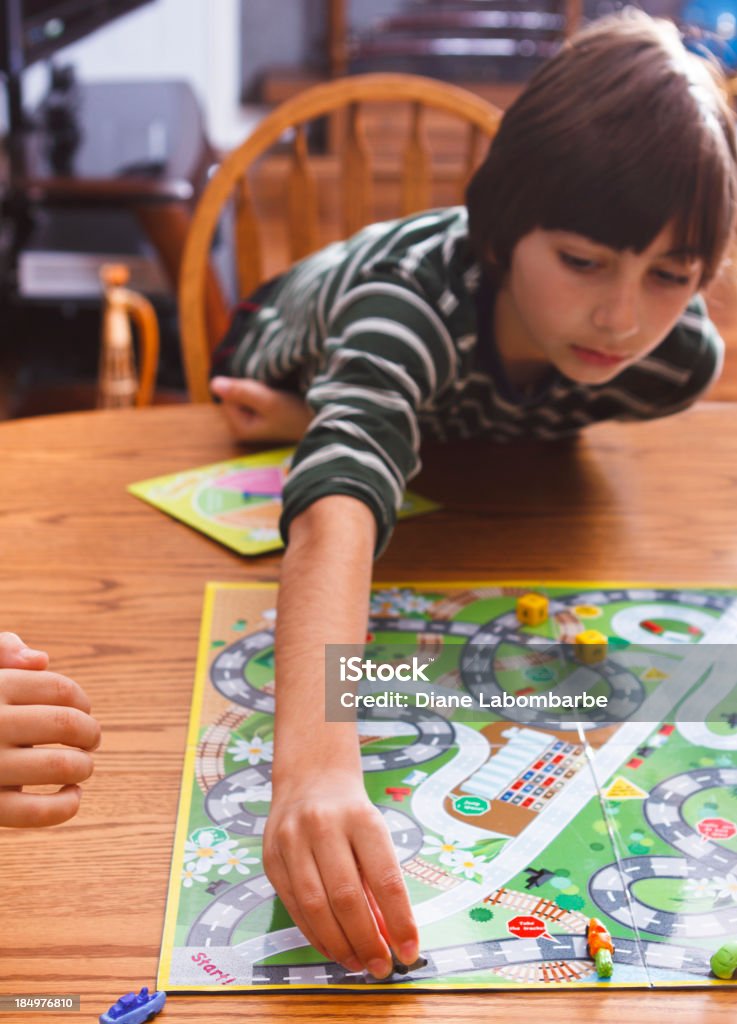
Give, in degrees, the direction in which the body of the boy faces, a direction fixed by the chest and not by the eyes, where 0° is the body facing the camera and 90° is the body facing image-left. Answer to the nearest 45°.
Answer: approximately 315°

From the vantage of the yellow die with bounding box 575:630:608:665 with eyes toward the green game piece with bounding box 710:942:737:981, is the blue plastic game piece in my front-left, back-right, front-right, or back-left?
front-right
